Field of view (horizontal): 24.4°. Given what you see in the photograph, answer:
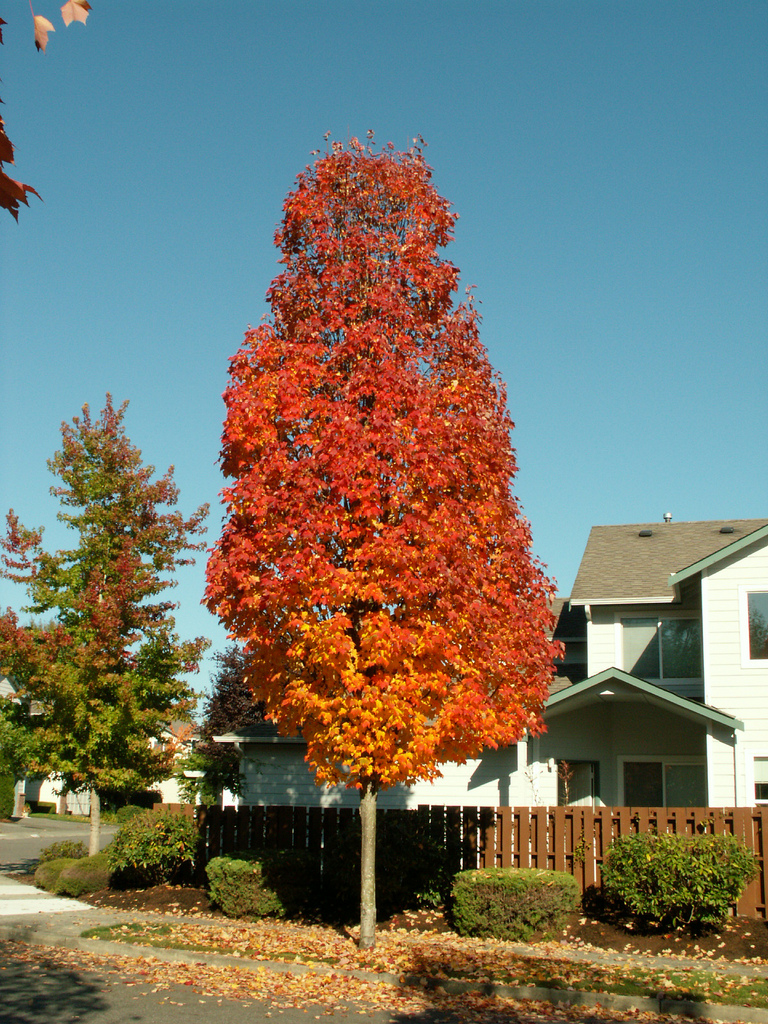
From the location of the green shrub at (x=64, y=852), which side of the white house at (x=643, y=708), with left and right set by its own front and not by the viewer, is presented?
right

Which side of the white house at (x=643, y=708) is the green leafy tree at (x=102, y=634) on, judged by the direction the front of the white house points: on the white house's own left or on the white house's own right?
on the white house's own right

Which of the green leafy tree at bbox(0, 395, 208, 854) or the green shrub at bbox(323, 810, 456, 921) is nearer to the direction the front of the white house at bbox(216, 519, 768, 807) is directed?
the green shrub

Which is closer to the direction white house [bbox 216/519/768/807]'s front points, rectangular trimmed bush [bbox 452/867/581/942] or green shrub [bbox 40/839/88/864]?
the rectangular trimmed bush

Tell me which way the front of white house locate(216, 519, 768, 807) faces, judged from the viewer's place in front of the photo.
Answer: facing the viewer

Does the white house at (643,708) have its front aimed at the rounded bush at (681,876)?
yes
